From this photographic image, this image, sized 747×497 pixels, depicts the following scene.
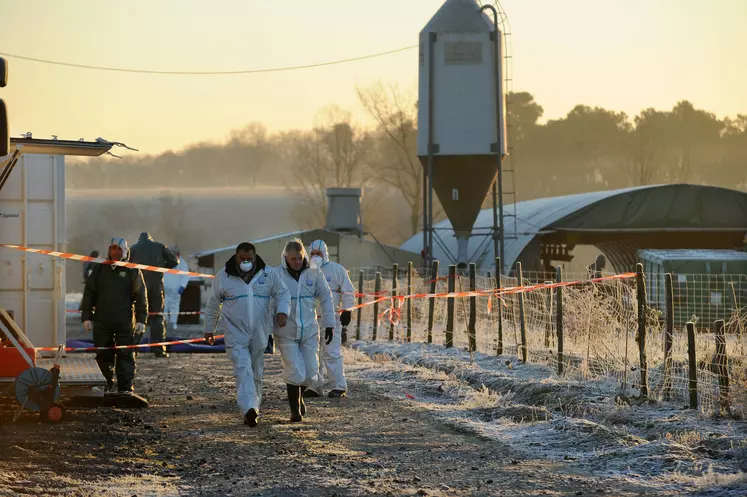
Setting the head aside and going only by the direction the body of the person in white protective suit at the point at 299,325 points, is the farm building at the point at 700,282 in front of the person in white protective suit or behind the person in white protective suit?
behind

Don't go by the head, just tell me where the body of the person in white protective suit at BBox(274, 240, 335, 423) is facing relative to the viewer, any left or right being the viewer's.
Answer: facing the viewer

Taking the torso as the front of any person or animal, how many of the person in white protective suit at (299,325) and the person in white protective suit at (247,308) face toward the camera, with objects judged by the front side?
2

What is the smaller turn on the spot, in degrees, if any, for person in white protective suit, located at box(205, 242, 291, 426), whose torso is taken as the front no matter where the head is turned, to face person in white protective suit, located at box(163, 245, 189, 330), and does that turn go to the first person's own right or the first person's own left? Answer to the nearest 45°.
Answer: approximately 180°

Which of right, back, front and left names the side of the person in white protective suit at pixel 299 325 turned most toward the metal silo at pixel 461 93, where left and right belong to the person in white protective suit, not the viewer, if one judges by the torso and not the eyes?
back

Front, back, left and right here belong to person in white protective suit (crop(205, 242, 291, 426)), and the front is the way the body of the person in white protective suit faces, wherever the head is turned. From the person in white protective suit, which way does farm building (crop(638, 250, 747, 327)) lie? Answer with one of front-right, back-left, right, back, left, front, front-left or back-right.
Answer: back-left

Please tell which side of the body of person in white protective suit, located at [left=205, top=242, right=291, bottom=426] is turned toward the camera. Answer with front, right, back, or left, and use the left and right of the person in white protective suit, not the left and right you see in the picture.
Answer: front

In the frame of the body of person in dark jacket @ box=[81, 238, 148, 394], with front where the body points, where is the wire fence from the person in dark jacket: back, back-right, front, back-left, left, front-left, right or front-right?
left

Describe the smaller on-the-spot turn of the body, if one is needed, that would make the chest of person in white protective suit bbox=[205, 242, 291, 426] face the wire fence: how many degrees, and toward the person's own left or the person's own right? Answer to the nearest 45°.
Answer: approximately 135° to the person's own left

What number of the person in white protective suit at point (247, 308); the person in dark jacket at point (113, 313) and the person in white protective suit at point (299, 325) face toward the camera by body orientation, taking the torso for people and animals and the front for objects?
3

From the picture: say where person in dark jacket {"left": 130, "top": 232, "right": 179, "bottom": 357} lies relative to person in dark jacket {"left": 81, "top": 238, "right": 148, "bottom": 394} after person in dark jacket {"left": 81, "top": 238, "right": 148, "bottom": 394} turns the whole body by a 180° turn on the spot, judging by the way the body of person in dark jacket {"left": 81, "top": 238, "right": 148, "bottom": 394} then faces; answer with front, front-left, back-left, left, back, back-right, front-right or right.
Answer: front

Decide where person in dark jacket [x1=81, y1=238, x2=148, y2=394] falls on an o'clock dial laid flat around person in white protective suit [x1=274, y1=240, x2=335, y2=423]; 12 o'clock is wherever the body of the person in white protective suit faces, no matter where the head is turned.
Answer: The person in dark jacket is roughly at 4 o'clock from the person in white protective suit.
